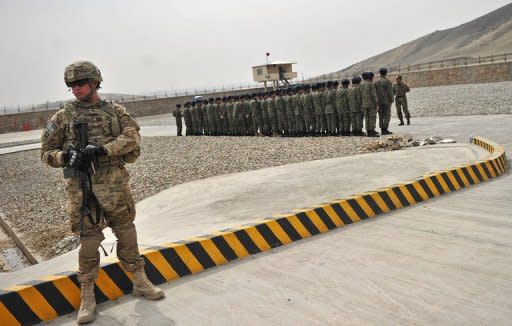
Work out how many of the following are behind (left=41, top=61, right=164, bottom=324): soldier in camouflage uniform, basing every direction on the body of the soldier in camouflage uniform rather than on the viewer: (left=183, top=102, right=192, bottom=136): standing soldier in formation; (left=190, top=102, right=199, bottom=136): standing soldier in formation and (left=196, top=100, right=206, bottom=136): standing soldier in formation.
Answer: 3

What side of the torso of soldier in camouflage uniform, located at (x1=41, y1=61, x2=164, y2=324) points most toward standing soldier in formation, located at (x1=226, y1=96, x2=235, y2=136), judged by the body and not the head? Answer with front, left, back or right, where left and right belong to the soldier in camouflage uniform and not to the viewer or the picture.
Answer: back

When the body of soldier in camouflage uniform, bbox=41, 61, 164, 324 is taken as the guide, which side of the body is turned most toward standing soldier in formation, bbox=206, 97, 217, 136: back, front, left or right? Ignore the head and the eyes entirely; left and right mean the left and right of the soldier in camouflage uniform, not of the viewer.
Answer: back

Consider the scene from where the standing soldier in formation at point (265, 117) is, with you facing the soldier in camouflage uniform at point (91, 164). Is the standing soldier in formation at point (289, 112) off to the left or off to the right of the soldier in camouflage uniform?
left

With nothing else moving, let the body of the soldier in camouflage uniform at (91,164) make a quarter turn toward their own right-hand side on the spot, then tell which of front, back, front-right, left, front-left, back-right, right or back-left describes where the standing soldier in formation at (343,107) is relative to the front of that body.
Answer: back-right

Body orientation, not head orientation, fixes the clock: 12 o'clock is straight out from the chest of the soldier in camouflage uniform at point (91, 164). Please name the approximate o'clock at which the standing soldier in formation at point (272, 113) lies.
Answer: The standing soldier in formation is roughly at 7 o'clock from the soldier in camouflage uniform.

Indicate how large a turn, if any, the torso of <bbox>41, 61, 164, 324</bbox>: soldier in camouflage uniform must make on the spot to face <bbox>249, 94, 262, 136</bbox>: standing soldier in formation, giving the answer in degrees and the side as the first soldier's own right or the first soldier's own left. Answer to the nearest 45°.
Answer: approximately 180°

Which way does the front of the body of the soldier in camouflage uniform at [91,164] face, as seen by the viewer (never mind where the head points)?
toward the camera
